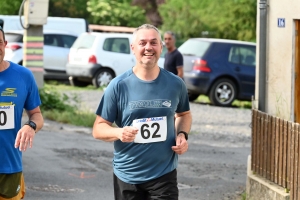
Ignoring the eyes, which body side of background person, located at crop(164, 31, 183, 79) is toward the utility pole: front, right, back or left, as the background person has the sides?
right

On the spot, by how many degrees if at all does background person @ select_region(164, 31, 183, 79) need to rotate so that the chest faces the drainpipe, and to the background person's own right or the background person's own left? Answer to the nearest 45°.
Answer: approximately 45° to the background person's own left

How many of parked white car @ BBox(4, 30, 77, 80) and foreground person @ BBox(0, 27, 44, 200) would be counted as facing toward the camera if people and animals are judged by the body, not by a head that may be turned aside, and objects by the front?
1

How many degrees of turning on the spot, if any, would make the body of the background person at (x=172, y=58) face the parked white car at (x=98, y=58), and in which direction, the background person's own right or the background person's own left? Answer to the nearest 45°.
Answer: approximately 135° to the background person's own right

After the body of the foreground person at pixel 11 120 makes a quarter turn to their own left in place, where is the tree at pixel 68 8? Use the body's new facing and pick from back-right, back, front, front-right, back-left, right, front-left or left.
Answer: left

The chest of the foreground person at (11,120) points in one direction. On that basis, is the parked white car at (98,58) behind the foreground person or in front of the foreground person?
behind
